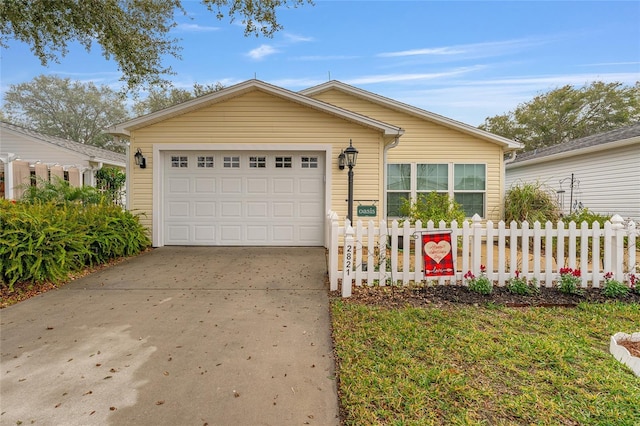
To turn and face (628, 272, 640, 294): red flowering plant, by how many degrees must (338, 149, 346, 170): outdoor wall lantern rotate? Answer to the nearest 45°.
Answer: approximately 45° to its left

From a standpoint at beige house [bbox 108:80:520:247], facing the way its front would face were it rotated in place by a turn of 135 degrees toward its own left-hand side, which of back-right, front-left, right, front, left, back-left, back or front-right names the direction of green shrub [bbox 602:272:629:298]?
right

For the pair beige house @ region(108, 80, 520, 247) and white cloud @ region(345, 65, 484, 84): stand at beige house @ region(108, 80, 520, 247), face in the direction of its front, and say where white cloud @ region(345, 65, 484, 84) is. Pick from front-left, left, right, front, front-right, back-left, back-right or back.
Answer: back-left

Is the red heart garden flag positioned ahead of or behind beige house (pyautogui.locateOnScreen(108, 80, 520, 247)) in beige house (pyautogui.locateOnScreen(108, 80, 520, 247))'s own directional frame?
ahead

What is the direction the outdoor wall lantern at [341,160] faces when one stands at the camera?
facing the viewer

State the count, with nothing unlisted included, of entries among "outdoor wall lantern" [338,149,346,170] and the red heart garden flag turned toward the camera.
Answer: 2

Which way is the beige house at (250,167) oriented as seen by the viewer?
toward the camera

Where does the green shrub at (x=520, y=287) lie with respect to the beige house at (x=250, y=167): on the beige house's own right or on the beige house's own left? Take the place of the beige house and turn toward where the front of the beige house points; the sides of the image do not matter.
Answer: on the beige house's own left

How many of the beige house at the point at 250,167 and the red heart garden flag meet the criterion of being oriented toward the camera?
2

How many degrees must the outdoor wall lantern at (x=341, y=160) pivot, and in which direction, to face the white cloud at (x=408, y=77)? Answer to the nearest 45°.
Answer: approximately 180°

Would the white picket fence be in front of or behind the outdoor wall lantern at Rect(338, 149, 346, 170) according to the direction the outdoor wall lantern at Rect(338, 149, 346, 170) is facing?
in front

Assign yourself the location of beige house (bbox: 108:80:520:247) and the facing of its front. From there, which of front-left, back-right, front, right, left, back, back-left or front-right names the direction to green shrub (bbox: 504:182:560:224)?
left

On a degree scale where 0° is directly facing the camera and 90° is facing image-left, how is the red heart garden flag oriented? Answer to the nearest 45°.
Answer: approximately 0°
